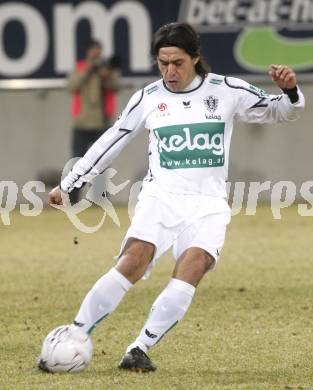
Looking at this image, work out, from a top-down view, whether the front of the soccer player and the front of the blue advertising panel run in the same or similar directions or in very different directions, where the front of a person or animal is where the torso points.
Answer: same or similar directions

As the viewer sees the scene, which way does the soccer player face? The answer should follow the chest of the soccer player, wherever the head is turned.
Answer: toward the camera

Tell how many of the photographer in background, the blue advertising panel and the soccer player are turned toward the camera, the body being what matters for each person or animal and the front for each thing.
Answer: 3

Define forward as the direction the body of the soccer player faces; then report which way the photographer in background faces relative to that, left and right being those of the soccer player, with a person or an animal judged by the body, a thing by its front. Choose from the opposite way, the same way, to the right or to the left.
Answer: the same way

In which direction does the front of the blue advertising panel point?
toward the camera

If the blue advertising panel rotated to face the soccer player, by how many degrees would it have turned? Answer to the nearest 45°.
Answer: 0° — it already faces them

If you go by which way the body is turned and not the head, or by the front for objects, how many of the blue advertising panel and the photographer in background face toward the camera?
2

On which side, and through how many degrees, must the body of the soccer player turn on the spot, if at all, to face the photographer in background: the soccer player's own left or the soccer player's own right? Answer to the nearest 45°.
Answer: approximately 180°

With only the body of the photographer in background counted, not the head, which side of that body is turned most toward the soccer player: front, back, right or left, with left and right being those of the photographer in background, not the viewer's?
front

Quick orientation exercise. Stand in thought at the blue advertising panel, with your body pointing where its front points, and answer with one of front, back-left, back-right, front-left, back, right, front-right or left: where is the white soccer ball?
front

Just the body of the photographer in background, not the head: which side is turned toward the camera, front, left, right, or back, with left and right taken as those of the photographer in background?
front
